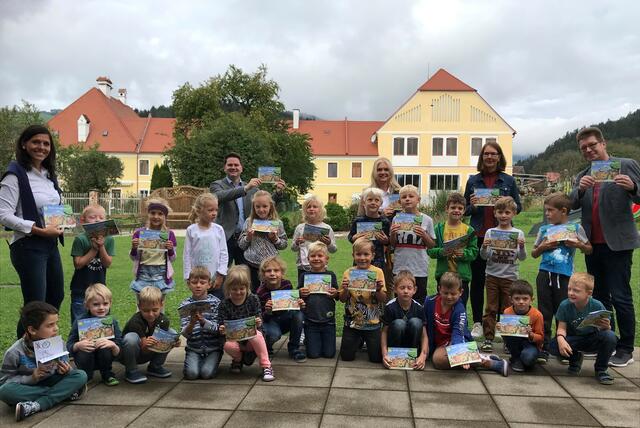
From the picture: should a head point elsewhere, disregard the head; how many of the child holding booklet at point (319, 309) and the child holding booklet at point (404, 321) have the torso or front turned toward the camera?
2

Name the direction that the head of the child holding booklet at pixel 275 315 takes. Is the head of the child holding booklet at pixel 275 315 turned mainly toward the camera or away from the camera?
toward the camera

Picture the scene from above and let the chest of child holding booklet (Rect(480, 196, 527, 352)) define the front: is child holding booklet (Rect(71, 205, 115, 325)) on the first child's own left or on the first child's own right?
on the first child's own right

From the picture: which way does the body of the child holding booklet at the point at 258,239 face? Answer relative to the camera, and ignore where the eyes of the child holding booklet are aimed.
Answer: toward the camera

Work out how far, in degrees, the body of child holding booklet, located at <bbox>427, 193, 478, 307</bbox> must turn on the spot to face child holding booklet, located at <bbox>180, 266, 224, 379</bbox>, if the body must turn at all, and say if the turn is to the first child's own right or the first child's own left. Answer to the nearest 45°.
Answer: approximately 45° to the first child's own right

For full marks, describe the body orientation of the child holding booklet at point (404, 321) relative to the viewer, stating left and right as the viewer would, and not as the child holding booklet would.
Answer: facing the viewer

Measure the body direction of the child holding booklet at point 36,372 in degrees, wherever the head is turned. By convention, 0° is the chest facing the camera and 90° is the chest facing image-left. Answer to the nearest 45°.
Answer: approximately 315°

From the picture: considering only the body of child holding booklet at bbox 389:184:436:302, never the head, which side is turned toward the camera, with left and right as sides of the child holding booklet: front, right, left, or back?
front

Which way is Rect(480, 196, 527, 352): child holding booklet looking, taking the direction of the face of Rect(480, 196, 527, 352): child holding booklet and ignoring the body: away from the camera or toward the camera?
toward the camera

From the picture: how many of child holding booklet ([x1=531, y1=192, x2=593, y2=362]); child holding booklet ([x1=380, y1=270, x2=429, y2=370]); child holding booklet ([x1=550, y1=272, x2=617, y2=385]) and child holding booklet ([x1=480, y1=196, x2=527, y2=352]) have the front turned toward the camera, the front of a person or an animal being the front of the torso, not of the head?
4

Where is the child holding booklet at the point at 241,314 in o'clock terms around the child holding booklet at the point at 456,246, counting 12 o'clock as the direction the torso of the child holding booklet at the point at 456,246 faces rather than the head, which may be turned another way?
the child holding booklet at the point at 241,314 is roughly at 2 o'clock from the child holding booklet at the point at 456,246.

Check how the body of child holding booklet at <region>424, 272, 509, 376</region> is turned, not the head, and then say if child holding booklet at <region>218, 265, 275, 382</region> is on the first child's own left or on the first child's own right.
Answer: on the first child's own right

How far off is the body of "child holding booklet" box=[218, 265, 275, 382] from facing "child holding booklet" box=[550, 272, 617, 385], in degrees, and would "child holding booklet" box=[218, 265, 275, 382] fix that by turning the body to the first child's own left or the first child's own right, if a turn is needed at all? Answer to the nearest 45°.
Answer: approximately 90° to the first child's own left

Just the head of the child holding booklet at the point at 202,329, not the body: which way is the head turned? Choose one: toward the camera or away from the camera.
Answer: toward the camera

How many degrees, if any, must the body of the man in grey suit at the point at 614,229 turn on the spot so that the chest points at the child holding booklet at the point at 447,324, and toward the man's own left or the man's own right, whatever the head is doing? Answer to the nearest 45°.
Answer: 0° — they already face them

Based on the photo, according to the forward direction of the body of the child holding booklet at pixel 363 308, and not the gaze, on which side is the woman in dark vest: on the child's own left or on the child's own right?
on the child's own right

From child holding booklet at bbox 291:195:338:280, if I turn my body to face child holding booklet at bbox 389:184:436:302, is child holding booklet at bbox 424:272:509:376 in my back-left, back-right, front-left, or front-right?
front-right
